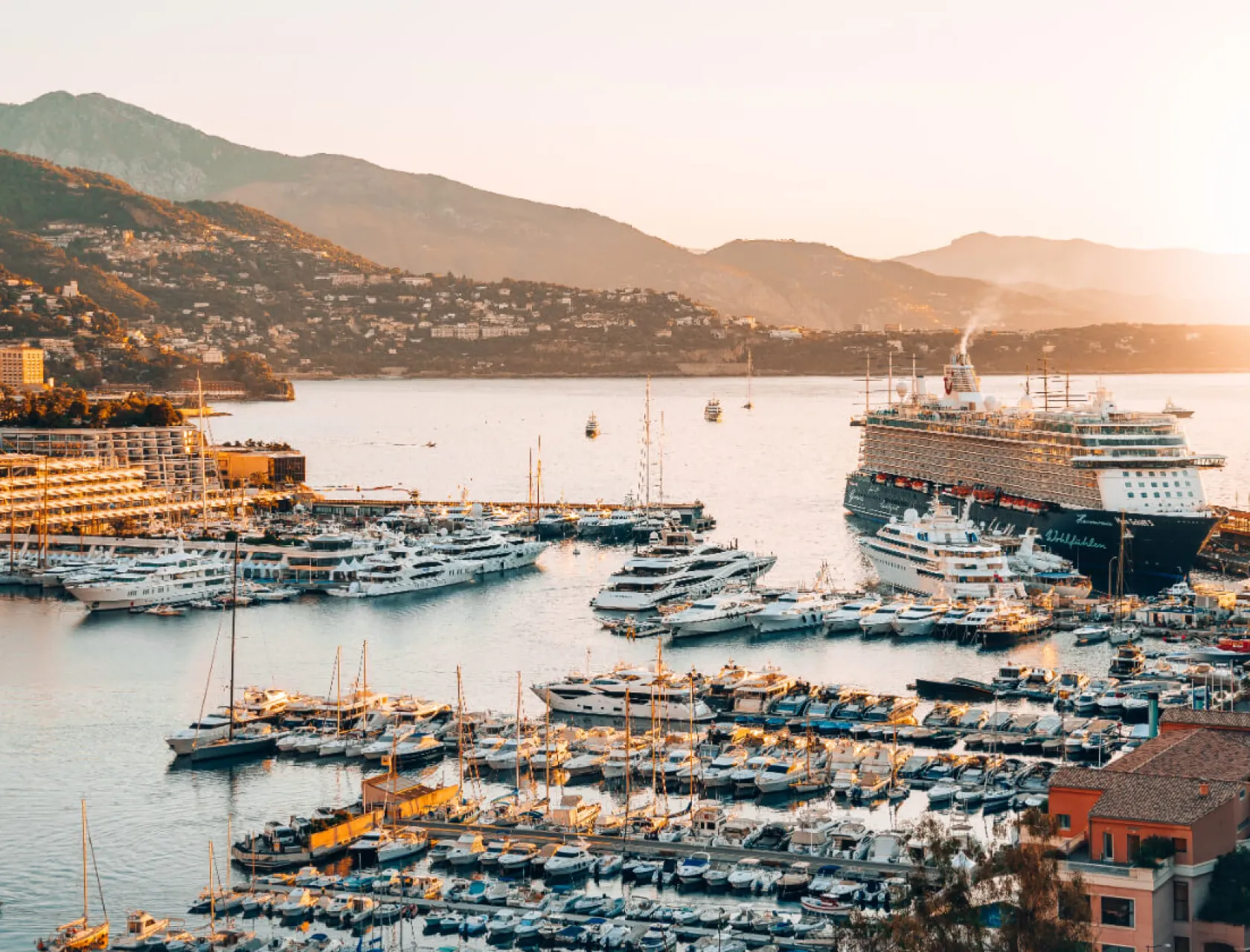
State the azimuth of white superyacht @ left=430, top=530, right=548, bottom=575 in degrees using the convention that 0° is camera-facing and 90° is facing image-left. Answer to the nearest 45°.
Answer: approximately 225°

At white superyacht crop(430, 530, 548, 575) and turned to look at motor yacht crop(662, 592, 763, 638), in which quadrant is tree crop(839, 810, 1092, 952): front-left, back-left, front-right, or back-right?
front-right

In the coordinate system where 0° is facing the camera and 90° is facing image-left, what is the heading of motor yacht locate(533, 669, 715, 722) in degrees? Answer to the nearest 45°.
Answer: approximately 90°

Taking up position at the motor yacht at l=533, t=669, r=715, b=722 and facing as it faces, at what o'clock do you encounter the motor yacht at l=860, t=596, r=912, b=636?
the motor yacht at l=860, t=596, r=912, b=636 is roughly at 4 o'clock from the motor yacht at l=533, t=669, r=715, b=722.

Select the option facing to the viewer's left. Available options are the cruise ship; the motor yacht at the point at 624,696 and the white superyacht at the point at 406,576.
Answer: the motor yacht

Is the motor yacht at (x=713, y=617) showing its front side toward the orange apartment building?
no

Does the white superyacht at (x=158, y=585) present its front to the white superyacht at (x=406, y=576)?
no

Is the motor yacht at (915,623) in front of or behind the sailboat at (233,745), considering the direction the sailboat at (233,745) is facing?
behind

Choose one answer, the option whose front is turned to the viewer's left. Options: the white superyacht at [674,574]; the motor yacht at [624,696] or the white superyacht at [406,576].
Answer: the motor yacht

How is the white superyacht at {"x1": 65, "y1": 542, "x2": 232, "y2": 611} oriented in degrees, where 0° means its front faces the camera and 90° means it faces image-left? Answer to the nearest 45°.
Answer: approximately 45°

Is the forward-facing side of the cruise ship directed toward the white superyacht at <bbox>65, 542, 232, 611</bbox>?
no

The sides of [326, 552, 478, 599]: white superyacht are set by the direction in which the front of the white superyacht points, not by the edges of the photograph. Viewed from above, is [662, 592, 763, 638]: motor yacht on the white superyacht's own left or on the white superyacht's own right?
on the white superyacht's own right

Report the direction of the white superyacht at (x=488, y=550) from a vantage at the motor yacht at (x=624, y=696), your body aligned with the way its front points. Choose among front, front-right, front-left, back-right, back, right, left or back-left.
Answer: right

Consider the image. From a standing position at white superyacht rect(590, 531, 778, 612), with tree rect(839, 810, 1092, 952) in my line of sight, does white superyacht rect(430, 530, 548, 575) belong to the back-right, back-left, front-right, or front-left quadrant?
back-right

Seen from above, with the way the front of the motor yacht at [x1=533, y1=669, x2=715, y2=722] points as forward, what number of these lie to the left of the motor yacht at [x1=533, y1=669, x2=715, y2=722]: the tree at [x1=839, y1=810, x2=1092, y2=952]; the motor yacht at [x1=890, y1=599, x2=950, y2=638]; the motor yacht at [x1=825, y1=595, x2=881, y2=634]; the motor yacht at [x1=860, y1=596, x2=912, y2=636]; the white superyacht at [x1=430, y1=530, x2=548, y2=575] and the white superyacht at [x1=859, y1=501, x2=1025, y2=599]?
1
